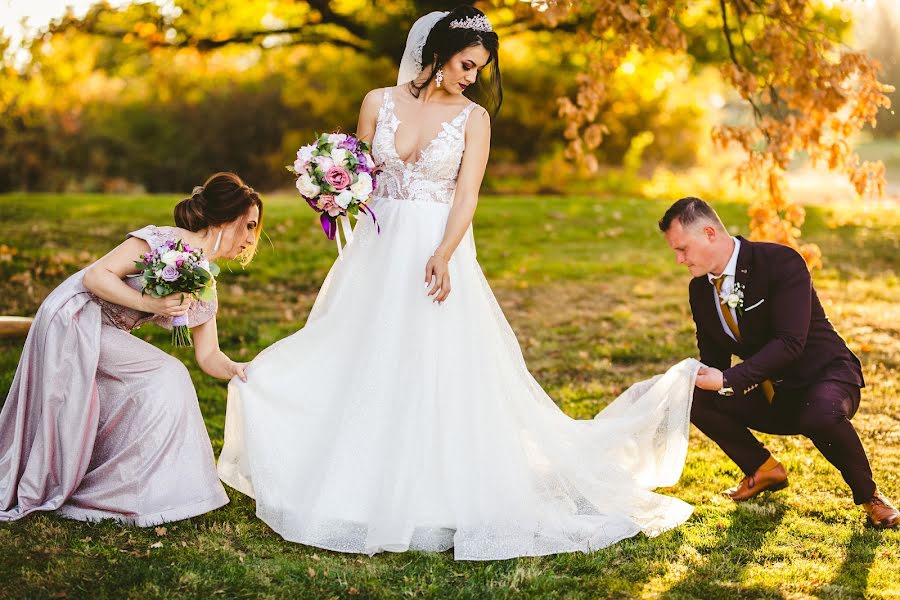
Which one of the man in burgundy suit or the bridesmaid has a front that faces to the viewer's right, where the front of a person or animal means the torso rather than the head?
the bridesmaid

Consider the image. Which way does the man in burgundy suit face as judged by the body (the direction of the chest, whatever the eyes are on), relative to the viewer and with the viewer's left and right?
facing the viewer and to the left of the viewer

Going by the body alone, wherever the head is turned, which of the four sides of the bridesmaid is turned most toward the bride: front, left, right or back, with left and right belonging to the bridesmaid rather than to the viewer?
front

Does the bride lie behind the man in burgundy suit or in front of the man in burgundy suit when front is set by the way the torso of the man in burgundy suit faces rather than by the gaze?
in front

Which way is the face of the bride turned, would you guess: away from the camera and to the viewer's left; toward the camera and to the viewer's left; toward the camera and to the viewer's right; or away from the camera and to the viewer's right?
toward the camera and to the viewer's right

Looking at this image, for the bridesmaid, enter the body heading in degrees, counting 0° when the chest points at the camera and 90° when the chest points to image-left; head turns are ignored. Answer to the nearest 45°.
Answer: approximately 270°

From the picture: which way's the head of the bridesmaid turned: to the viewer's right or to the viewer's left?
to the viewer's right

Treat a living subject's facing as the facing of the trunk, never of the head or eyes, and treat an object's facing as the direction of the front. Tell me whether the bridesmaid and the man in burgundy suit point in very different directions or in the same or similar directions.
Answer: very different directions

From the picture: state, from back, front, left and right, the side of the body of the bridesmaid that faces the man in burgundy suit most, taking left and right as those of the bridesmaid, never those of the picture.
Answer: front

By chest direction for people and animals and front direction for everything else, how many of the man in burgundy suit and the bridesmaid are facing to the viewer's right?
1
